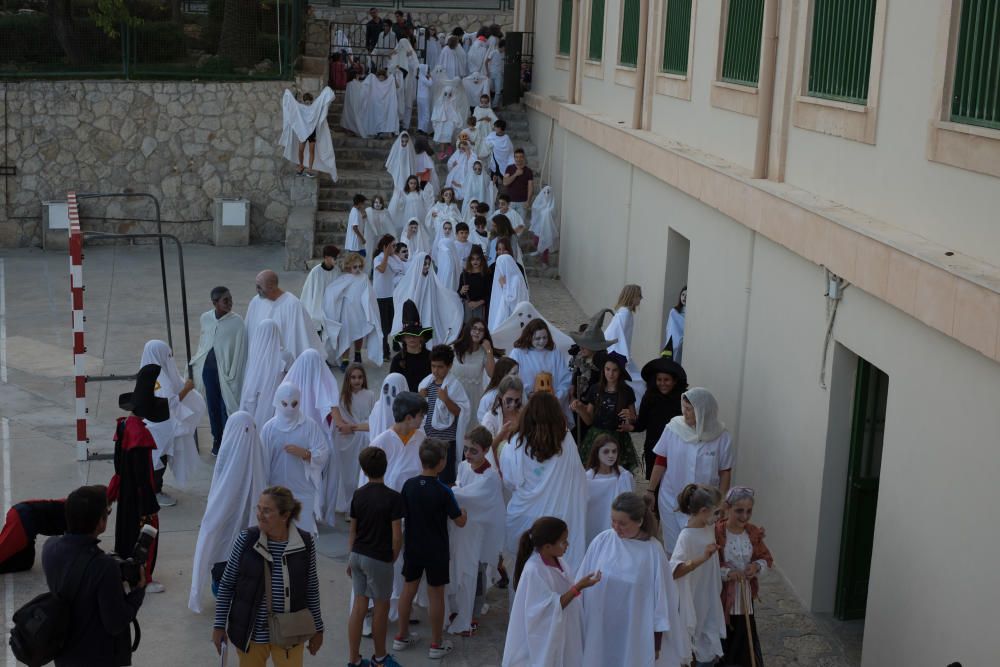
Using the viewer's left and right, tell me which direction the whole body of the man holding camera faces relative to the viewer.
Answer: facing away from the viewer and to the right of the viewer

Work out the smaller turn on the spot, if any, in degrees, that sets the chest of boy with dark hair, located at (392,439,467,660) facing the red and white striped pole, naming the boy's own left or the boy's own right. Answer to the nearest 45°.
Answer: approximately 90° to the boy's own left

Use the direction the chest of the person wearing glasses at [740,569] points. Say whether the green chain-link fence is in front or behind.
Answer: behind

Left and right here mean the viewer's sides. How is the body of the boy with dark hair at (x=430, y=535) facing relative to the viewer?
facing away from the viewer and to the right of the viewer

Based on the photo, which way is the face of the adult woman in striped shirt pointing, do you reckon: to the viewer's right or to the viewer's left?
to the viewer's left

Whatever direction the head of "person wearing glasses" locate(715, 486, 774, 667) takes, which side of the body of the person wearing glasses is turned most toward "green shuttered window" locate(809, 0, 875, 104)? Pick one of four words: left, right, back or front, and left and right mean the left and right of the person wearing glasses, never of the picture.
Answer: back

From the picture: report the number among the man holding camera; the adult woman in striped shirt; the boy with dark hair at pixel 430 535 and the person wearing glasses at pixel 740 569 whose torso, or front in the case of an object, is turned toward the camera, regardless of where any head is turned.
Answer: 2

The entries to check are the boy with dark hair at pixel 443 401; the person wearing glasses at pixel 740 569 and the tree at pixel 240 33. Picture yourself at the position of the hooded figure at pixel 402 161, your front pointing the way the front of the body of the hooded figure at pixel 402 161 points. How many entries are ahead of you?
2

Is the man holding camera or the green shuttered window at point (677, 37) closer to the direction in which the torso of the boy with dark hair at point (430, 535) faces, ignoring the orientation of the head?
the green shuttered window
